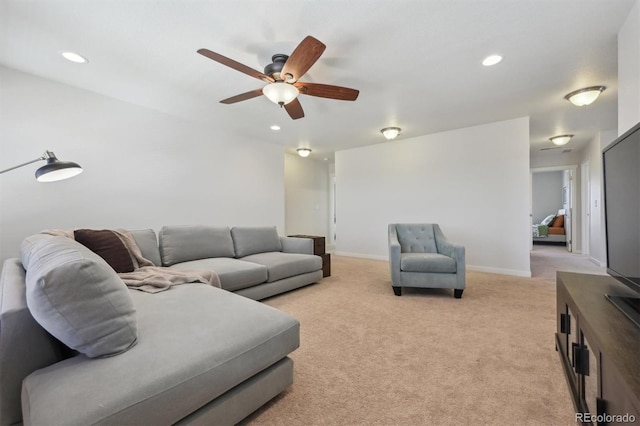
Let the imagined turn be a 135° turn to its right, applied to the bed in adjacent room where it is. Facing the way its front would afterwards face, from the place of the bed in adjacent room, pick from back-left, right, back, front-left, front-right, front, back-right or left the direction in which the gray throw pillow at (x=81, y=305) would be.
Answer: back-right

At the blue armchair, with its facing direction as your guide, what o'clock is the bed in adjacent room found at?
The bed in adjacent room is roughly at 7 o'clock from the blue armchair.

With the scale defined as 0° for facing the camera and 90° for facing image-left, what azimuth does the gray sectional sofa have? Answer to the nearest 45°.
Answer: approximately 315°

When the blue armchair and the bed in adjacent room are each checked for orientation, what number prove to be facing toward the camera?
1

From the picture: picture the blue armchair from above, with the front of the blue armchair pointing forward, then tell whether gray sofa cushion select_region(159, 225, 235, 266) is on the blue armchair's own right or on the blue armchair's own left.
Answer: on the blue armchair's own right

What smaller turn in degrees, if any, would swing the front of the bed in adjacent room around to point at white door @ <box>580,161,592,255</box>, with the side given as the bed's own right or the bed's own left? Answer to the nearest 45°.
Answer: approximately 90° to the bed's own left

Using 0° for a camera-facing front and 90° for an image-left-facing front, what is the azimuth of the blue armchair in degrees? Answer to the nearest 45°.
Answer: approximately 0°

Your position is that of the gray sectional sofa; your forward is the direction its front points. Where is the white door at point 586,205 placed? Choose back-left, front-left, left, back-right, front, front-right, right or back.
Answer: front-left

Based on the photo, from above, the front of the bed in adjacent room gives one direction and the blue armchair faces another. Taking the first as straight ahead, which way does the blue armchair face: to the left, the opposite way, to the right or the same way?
to the left

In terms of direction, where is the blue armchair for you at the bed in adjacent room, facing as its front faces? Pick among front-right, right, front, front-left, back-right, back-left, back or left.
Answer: left

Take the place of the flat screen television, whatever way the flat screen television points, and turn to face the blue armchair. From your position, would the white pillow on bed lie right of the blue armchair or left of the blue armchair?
right

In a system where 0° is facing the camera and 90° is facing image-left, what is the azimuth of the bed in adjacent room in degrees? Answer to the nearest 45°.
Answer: approximately 90°
